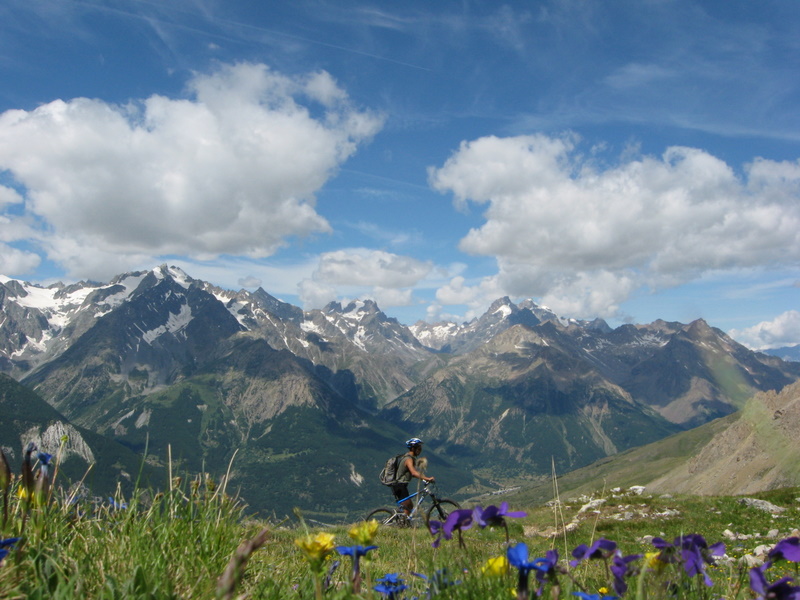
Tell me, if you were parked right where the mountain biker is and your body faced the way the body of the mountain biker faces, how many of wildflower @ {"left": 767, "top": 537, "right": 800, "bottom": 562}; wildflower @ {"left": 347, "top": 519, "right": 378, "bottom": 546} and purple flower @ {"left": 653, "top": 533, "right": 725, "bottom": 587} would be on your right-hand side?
3

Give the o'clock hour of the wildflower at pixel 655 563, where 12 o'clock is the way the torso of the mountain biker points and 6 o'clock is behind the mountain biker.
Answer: The wildflower is roughly at 3 o'clock from the mountain biker.

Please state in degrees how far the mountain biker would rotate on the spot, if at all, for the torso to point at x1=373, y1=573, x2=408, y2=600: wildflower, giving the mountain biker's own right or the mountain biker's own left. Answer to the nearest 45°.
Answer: approximately 90° to the mountain biker's own right

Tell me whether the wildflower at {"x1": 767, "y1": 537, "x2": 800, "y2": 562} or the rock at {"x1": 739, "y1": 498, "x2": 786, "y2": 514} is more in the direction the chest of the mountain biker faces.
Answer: the rock

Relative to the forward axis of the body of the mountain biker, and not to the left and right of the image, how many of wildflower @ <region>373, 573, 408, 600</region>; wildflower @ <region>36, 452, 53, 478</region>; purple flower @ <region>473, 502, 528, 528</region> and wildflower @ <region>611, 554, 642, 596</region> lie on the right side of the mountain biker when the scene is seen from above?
4

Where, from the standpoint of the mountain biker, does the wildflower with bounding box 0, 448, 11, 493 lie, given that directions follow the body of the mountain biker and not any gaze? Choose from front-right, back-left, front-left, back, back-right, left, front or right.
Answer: right

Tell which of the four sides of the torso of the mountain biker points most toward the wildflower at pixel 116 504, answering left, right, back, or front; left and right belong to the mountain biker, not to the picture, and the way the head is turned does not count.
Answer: right

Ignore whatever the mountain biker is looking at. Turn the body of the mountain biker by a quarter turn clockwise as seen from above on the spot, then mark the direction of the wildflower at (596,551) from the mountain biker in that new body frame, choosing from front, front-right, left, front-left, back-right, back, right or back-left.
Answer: front

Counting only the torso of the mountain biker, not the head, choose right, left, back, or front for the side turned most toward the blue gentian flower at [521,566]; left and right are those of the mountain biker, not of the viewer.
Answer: right

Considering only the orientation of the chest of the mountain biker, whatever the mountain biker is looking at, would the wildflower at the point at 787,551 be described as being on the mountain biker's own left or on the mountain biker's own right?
on the mountain biker's own right

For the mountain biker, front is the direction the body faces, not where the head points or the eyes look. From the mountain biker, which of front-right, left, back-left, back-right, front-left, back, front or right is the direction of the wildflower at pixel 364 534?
right

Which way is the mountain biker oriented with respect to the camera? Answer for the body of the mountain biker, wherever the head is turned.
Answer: to the viewer's right

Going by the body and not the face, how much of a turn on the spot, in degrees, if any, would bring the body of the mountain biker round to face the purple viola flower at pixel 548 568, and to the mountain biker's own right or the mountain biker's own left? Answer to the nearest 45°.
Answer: approximately 90° to the mountain biker's own right
